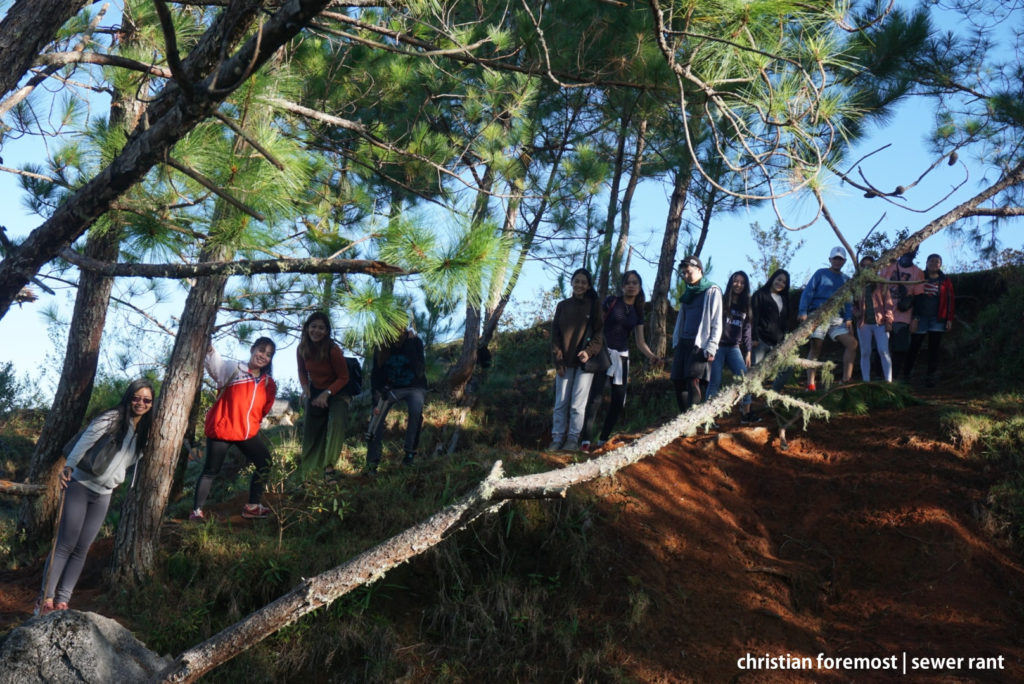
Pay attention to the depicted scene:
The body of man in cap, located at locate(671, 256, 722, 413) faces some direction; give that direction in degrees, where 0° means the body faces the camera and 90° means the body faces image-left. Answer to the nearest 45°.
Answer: approximately 45°

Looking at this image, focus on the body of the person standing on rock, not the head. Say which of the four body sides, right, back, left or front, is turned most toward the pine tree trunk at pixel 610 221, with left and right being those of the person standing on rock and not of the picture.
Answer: left

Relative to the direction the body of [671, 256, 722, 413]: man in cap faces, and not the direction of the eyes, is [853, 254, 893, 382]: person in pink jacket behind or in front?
behind

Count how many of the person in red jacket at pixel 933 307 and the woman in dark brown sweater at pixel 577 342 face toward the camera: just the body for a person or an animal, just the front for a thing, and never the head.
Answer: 2

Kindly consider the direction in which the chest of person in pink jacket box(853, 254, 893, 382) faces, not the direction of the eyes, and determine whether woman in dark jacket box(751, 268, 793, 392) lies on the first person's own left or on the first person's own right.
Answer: on the first person's own right

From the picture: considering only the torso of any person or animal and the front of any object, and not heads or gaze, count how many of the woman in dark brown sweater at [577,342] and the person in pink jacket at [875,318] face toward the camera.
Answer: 2

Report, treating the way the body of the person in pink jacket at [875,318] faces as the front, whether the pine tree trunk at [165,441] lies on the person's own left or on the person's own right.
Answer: on the person's own right

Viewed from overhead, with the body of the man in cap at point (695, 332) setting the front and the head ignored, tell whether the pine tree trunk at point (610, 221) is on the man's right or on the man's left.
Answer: on the man's right

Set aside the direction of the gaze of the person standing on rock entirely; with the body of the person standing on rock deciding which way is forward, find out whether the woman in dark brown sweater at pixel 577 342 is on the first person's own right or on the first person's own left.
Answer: on the first person's own left
